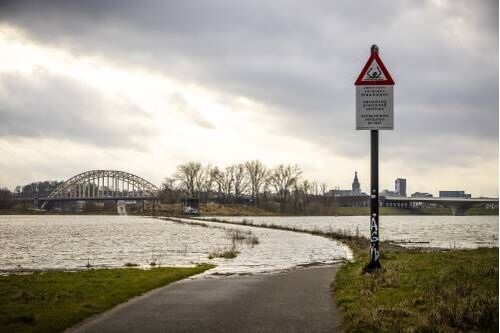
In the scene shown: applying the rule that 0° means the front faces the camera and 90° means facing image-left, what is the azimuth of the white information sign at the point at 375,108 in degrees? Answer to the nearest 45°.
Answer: approximately 0°

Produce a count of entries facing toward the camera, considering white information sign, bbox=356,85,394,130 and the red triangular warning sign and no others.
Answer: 2
